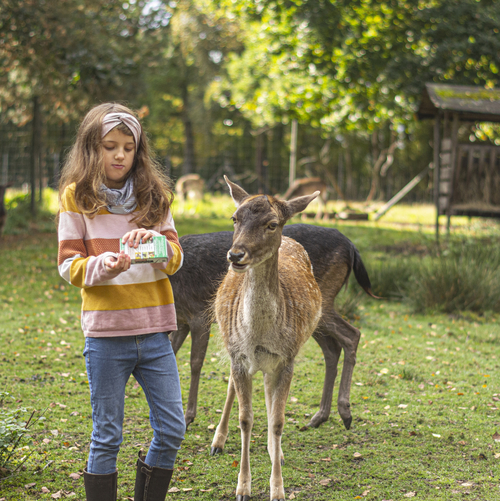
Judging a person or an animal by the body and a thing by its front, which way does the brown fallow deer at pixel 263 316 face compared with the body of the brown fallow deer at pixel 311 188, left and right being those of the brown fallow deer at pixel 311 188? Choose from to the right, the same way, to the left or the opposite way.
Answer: to the left

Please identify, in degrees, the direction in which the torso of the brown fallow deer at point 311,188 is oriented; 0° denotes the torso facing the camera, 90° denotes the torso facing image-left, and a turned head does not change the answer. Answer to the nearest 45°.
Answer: approximately 90°

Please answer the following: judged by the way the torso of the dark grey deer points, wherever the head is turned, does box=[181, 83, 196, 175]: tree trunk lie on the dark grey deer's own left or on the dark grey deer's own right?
on the dark grey deer's own right

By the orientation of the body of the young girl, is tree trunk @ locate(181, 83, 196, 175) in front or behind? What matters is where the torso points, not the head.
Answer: behind

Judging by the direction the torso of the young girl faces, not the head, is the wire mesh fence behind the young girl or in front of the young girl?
behind

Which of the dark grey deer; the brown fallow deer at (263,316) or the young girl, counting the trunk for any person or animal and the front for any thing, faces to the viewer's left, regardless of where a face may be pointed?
the dark grey deer

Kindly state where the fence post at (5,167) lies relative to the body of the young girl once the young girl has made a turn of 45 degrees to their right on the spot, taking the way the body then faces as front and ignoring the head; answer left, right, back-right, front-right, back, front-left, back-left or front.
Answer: back-right

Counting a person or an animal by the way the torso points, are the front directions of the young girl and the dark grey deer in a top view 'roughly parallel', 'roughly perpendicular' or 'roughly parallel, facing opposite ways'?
roughly perpendicular

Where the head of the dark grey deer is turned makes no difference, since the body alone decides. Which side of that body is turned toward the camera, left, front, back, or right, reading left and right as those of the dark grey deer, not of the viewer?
left
